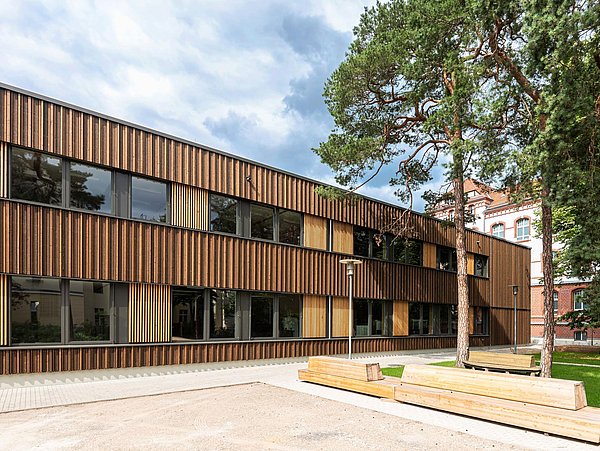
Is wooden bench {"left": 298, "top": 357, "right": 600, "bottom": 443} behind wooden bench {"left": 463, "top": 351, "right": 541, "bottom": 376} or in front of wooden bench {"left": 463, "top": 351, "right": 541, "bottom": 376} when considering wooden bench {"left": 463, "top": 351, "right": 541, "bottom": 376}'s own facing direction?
in front

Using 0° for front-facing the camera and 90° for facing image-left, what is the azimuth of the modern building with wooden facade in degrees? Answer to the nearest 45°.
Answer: approximately 315°

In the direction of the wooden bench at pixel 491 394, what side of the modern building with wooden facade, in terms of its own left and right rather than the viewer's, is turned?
front

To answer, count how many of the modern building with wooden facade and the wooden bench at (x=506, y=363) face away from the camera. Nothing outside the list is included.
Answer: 0

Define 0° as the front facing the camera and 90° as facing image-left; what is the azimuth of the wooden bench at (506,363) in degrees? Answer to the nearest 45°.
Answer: approximately 0°

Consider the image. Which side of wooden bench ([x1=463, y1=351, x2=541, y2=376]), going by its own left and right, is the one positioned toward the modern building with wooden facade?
right

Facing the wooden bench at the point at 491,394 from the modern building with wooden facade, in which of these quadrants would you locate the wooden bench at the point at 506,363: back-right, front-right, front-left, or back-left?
front-left
